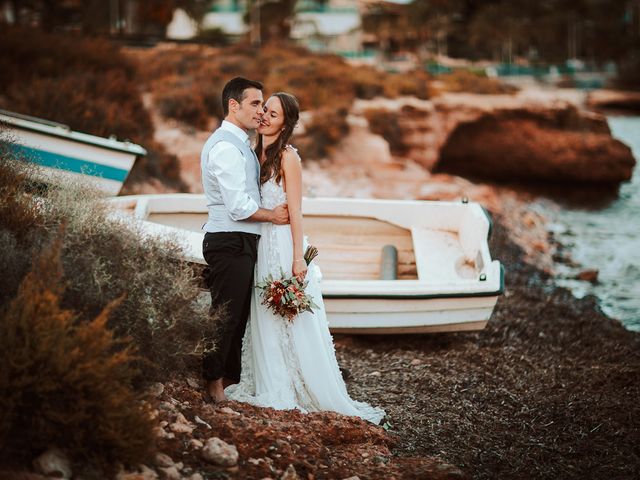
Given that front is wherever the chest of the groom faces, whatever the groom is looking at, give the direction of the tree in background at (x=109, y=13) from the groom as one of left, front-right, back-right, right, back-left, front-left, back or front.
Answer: left

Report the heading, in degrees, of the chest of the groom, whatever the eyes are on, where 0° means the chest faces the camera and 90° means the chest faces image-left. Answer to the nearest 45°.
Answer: approximately 270°

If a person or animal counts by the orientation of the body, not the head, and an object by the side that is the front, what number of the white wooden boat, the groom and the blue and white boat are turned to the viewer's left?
1

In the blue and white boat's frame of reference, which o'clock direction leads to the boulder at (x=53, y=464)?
The boulder is roughly at 3 o'clock from the blue and white boat.

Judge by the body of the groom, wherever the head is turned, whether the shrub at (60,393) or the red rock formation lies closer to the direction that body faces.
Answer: the red rock formation

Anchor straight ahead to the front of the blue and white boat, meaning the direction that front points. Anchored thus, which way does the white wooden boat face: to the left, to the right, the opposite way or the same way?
the opposite way

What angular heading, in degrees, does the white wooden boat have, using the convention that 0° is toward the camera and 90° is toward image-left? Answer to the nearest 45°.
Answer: approximately 90°

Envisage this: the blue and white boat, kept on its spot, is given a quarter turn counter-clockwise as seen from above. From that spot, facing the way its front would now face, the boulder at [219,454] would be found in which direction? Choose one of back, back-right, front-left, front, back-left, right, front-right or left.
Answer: back
